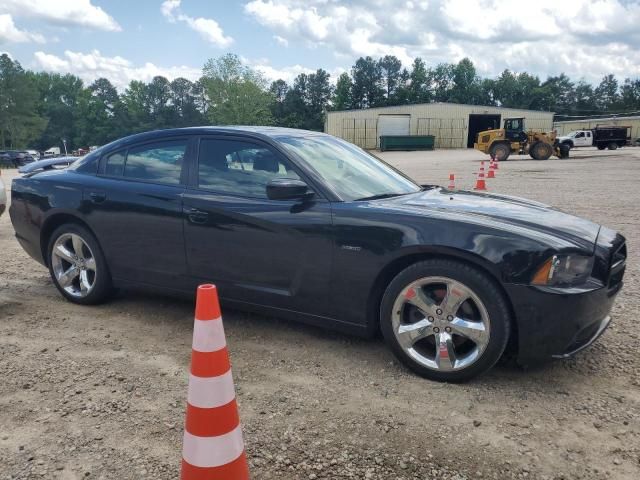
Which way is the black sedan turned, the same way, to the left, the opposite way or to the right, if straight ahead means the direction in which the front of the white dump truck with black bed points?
the opposite way

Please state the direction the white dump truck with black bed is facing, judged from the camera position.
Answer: facing to the left of the viewer

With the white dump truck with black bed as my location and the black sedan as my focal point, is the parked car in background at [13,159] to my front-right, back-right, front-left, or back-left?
front-right

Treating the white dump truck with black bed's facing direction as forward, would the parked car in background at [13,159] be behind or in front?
in front

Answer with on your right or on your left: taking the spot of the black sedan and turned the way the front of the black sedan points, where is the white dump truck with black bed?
on your left

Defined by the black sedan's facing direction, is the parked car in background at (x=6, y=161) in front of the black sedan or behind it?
behind

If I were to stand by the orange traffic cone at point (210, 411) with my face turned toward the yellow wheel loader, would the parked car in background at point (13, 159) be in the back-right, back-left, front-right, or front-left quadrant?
front-left

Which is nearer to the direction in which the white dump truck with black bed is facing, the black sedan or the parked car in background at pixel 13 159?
the parked car in background

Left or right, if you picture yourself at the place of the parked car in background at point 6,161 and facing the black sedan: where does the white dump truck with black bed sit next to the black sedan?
left

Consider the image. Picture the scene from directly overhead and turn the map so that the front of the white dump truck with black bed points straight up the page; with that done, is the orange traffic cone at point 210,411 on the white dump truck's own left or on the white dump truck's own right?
on the white dump truck's own left
